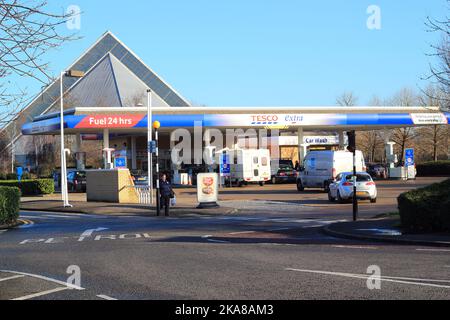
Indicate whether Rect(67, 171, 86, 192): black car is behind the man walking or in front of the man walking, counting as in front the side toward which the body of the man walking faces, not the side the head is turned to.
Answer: behind

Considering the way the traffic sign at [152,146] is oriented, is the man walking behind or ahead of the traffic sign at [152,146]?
ahead

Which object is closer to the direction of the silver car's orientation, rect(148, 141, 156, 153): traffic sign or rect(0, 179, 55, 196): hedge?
the hedge

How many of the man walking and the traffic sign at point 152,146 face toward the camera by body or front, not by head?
2

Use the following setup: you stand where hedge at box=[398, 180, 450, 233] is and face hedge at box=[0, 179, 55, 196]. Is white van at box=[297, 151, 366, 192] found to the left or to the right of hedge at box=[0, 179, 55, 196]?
right
